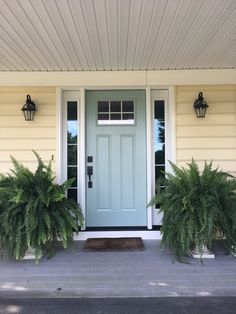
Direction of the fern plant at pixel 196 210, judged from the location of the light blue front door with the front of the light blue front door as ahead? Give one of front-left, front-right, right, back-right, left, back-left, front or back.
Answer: front-left

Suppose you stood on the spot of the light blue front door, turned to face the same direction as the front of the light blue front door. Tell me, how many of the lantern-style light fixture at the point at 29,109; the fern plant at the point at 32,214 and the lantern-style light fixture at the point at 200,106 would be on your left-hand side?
1

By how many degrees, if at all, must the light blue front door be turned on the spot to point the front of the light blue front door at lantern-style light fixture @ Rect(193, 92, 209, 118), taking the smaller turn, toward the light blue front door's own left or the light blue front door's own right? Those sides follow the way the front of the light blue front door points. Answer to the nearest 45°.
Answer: approximately 90° to the light blue front door's own left

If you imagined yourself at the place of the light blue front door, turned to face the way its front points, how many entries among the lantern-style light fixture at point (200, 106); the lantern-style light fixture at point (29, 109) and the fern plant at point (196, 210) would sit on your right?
1

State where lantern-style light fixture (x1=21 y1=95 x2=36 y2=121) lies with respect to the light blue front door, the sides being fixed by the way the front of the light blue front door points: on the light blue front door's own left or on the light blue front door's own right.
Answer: on the light blue front door's own right

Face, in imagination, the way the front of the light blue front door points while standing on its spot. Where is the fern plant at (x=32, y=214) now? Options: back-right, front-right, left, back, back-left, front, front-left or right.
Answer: front-right

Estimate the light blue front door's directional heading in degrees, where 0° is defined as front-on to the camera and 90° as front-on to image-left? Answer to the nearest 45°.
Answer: approximately 0°

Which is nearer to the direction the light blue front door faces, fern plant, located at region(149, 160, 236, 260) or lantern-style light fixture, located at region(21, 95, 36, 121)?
the fern plant
